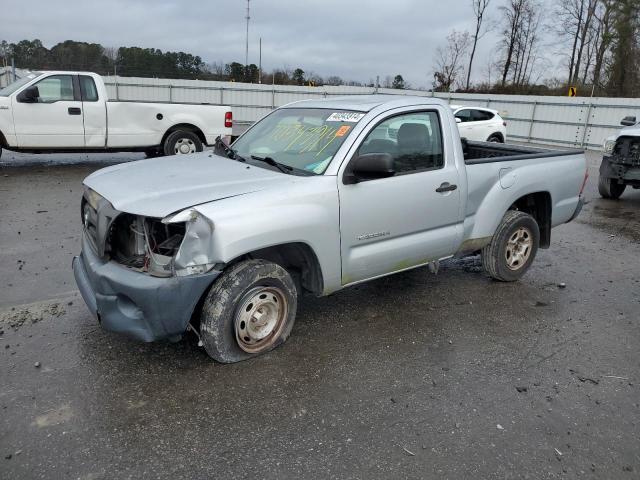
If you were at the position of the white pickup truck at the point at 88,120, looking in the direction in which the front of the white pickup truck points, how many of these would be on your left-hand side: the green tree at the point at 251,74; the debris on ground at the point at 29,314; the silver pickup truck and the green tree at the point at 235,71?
2

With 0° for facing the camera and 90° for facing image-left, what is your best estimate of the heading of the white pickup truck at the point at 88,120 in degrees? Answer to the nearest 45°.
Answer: approximately 90°

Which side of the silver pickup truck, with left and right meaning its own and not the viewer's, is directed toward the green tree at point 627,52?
back

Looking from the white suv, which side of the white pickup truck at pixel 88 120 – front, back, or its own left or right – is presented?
back

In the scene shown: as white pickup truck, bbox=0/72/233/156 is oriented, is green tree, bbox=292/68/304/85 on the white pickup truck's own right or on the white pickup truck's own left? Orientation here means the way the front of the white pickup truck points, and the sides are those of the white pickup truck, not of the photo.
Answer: on the white pickup truck's own right

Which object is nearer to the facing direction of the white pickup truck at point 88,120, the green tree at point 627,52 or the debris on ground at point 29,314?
the debris on ground

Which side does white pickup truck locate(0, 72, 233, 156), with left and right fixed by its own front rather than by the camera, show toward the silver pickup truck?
left

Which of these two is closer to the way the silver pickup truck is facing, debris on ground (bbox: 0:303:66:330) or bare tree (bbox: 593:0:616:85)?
the debris on ground

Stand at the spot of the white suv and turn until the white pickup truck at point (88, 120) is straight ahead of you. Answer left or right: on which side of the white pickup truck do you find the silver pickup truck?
left

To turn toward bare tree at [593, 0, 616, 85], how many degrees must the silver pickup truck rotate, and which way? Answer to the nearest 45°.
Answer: approximately 180°

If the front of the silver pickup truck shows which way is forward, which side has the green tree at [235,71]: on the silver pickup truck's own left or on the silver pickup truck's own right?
on the silver pickup truck's own right

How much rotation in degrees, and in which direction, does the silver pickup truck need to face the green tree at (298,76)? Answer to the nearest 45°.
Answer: approximately 135° to its right

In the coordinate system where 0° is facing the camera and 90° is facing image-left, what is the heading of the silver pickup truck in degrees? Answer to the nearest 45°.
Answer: approximately 45°
